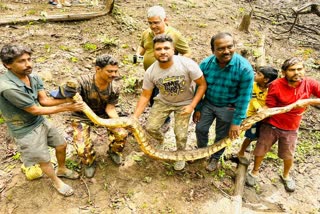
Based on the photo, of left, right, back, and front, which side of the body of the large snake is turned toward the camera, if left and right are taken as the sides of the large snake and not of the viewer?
left

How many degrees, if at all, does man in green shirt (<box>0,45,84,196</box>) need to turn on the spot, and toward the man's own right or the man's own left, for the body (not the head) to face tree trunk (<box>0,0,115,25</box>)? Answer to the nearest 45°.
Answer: approximately 135° to the man's own left

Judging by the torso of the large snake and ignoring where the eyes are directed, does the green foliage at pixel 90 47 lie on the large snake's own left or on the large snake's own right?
on the large snake's own right

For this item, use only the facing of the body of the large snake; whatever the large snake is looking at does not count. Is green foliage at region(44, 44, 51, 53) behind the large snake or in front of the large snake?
in front

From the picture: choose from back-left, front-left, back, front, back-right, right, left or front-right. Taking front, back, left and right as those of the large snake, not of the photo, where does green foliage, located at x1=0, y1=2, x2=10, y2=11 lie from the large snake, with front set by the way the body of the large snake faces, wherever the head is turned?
front-right

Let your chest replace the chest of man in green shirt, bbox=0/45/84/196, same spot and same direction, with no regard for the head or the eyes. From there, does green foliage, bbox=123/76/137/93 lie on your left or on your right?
on your left

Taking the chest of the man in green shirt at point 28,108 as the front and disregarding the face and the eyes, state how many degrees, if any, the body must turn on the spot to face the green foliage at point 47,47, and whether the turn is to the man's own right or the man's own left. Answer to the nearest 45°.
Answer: approximately 135° to the man's own left

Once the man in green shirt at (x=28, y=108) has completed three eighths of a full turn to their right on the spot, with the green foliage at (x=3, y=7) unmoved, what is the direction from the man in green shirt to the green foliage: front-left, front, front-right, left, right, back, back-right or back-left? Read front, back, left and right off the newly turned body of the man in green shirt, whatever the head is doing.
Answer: right

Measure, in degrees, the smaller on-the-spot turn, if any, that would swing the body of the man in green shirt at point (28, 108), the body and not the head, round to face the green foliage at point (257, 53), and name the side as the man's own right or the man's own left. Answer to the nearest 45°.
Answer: approximately 90° to the man's own left

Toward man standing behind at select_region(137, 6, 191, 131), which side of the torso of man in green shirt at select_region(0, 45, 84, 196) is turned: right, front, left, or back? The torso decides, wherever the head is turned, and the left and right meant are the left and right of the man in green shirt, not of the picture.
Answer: left

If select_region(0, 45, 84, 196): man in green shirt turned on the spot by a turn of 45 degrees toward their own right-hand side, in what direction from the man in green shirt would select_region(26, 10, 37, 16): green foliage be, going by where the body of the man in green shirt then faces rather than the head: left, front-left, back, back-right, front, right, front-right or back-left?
back

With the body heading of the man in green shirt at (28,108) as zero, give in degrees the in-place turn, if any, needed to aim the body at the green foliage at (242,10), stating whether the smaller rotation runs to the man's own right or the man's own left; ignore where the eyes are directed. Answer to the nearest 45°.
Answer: approximately 90° to the man's own left

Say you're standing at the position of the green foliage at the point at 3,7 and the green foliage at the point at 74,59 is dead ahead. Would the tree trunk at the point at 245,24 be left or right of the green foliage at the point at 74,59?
left

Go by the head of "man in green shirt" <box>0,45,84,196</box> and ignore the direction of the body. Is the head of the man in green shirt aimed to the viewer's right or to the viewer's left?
to the viewer's right
